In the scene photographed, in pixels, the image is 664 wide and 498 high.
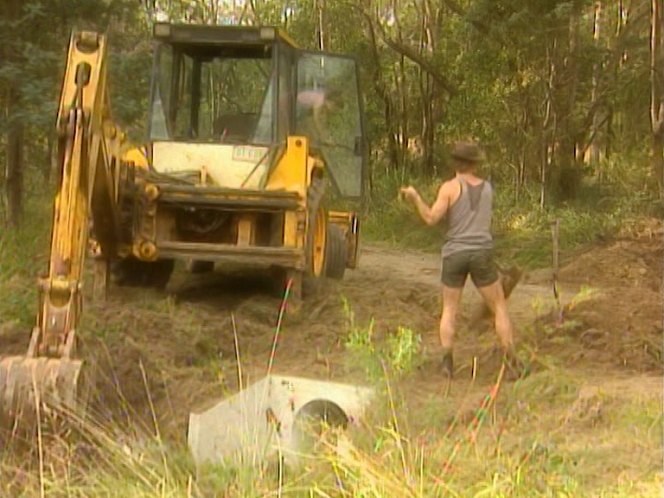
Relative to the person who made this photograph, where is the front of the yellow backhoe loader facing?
facing away from the viewer and to the right of the viewer

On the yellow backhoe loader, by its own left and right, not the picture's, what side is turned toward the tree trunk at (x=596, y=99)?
front

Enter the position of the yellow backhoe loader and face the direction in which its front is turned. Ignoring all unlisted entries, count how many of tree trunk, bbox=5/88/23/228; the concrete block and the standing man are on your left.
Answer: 1

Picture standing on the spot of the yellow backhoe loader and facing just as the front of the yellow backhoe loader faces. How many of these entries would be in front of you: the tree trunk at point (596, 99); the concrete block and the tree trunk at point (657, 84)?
2

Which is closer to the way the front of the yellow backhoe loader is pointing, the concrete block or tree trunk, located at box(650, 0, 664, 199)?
the tree trunk

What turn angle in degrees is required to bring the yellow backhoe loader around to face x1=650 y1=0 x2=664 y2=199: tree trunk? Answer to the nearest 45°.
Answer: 0° — it already faces it

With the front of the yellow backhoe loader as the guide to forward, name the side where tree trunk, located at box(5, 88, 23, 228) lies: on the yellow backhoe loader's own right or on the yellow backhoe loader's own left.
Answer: on the yellow backhoe loader's own left
